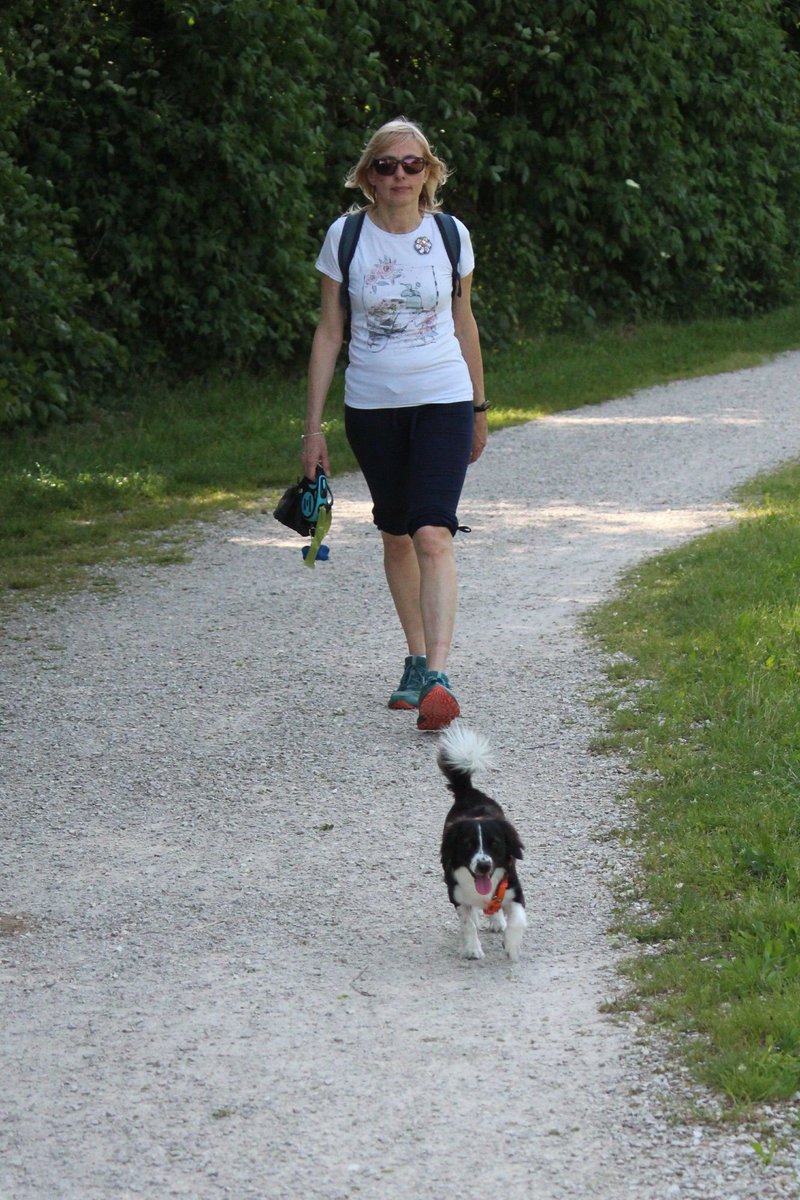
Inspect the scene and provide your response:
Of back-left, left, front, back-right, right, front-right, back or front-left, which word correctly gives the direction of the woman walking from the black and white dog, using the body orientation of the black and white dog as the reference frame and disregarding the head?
back

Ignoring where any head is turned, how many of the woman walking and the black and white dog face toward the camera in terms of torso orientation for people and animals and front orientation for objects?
2

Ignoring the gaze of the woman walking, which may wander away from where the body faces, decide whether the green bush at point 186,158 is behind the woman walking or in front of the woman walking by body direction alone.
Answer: behind

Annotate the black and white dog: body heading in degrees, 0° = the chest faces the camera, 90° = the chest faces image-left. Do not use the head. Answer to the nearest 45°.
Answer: approximately 0°

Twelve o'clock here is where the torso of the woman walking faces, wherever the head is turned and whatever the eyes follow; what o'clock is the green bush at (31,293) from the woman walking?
The green bush is roughly at 5 o'clock from the woman walking.

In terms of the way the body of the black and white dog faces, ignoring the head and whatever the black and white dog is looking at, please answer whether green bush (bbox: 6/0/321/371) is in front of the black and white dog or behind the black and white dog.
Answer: behind

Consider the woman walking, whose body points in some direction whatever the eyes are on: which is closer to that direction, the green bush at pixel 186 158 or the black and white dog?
the black and white dog

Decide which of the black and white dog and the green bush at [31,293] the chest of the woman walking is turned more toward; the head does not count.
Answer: the black and white dog

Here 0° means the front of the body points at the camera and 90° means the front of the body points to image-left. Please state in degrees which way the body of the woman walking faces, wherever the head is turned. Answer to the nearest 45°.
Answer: approximately 0°

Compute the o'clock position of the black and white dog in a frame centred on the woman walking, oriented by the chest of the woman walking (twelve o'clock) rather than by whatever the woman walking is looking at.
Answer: The black and white dog is roughly at 12 o'clock from the woman walking.
